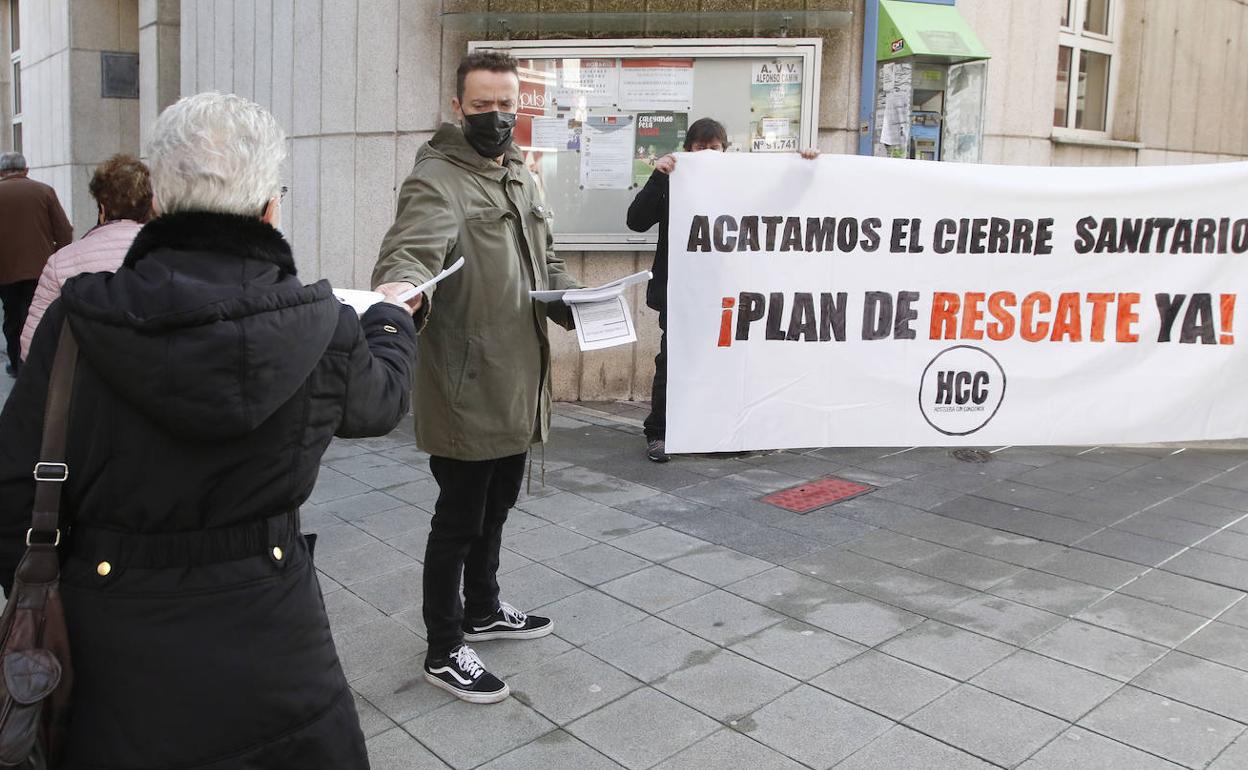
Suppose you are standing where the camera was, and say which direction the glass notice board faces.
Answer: facing the viewer

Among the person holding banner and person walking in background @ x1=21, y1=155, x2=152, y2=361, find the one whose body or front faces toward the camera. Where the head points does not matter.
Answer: the person holding banner

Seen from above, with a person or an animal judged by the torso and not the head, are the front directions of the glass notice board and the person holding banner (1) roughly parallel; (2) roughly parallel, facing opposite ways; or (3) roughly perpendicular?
roughly parallel

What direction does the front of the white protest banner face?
toward the camera

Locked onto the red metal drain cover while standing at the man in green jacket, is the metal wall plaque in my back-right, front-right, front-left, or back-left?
front-left

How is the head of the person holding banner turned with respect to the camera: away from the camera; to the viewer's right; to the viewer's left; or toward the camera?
toward the camera

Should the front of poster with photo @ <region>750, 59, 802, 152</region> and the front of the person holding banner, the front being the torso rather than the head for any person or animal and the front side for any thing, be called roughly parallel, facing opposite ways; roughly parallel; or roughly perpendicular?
roughly parallel

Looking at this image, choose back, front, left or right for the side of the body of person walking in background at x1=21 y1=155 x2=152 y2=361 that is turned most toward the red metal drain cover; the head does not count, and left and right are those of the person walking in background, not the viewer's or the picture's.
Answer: right

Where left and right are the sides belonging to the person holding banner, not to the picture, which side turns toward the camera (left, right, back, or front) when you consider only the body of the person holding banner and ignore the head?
front

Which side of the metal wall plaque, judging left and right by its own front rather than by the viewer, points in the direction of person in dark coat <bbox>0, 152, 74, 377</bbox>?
front

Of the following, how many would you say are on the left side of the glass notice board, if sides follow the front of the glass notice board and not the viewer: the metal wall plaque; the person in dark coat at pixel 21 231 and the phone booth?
1

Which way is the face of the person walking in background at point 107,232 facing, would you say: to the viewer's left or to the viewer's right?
to the viewer's left

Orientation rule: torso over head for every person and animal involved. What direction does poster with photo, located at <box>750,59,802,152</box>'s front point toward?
toward the camera

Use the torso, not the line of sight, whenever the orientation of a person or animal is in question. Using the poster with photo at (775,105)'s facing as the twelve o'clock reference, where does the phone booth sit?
The phone booth is roughly at 9 o'clock from the poster with photo.

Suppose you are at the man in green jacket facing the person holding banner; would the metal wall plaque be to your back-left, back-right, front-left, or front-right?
front-left

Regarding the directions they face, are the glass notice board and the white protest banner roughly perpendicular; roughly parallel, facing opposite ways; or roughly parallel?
roughly parallel

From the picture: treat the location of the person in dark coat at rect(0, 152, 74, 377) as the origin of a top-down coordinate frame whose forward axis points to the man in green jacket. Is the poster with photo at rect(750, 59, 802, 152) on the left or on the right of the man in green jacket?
left

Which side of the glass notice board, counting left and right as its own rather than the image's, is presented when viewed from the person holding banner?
front

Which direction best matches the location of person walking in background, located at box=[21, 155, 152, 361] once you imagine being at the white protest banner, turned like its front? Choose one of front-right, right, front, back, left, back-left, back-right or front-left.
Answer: front-right
